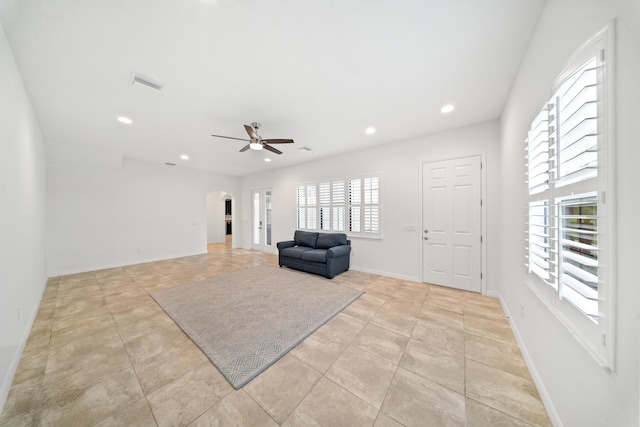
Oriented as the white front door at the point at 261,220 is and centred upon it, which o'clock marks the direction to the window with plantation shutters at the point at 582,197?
The window with plantation shutters is roughly at 10 o'clock from the white front door.

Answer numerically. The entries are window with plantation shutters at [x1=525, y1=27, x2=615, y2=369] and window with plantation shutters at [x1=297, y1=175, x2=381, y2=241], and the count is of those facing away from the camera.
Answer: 0

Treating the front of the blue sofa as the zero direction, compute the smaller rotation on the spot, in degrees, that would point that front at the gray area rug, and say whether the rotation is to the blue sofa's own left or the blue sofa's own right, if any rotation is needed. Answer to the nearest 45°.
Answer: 0° — it already faces it

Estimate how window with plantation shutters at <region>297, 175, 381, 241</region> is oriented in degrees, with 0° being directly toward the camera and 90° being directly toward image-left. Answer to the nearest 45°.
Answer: approximately 45°

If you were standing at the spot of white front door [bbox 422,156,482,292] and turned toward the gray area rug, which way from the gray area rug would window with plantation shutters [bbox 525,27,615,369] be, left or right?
left

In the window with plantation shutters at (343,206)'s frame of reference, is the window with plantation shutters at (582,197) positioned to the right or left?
on its left

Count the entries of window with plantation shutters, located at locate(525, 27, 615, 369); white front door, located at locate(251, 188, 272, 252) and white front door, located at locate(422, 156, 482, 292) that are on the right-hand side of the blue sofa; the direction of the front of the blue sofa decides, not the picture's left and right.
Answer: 1

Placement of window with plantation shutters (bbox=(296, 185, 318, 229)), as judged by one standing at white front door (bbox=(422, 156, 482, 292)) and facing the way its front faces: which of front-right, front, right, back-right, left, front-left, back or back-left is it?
front-right

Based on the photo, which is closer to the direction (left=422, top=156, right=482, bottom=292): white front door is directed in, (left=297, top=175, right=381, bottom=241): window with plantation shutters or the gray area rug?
the gray area rug

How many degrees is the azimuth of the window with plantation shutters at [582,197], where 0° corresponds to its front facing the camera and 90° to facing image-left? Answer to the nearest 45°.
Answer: approximately 90°

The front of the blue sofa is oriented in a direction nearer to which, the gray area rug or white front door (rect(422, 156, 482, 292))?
the gray area rug

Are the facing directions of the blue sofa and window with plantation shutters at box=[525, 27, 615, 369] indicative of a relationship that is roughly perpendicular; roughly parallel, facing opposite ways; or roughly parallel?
roughly perpendicular

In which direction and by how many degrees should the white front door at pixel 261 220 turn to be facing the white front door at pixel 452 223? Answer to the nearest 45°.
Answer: approximately 90° to its left

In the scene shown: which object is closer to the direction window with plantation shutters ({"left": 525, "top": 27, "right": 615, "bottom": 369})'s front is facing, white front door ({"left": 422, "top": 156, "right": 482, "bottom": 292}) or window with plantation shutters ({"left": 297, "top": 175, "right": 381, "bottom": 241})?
the window with plantation shutters

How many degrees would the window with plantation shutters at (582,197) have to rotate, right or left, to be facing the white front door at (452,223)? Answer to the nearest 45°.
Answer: approximately 45° to its right
